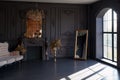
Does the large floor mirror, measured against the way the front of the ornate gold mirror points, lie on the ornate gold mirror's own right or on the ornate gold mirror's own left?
on the ornate gold mirror's own left

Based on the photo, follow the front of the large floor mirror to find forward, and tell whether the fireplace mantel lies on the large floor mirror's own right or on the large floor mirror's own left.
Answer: on the large floor mirror's own right

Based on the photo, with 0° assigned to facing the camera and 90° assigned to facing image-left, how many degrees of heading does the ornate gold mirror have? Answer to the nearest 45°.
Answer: approximately 0°

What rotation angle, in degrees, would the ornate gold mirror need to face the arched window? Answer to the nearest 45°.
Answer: approximately 90° to its left

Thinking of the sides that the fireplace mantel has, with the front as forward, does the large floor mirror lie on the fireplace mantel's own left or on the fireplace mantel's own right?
on the fireplace mantel's own left

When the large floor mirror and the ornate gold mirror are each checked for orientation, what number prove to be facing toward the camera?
2

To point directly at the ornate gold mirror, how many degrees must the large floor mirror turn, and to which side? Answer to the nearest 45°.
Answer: approximately 90° to its right

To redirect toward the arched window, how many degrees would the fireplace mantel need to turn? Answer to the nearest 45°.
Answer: approximately 90° to its left
